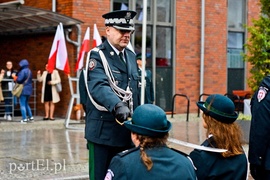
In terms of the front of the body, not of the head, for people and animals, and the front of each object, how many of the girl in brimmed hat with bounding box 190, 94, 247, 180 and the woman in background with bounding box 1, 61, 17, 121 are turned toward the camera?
1

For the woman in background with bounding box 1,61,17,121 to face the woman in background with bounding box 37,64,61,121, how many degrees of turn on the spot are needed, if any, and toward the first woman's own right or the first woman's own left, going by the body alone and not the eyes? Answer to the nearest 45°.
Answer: approximately 45° to the first woman's own left

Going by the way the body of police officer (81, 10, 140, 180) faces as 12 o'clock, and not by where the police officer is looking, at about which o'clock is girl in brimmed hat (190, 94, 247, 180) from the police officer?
The girl in brimmed hat is roughly at 12 o'clock from the police officer.

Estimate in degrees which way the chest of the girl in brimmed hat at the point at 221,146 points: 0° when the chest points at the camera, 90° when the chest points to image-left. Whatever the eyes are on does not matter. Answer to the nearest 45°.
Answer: approximately 135°

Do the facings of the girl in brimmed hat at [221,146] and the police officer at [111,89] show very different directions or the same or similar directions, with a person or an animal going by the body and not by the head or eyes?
very different directions

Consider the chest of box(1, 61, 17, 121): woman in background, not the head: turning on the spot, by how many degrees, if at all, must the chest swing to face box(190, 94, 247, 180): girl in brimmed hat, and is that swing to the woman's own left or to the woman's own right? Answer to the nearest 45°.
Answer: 0° — they already face them

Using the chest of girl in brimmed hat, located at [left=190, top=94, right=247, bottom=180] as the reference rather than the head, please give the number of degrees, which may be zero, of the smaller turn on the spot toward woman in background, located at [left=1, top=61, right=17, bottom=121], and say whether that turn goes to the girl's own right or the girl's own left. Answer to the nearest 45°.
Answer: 0° — they already face them

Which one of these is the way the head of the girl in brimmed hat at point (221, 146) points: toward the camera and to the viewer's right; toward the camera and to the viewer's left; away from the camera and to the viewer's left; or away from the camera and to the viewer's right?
away from the camera and to the viewer's left

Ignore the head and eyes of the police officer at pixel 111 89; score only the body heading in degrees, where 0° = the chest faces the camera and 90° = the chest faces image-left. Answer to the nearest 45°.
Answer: approximately 315°

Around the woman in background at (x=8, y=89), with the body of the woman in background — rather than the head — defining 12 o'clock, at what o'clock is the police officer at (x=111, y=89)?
The police officer is roughly at 12 o'clock from the woman in background.

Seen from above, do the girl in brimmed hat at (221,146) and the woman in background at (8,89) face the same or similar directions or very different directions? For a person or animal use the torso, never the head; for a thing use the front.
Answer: very different directions
